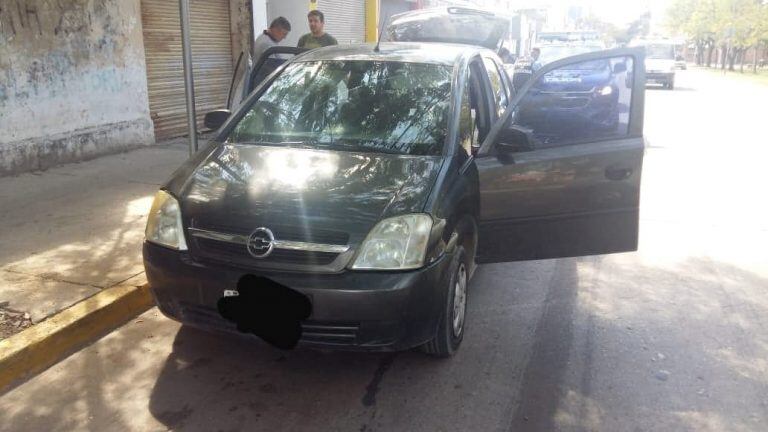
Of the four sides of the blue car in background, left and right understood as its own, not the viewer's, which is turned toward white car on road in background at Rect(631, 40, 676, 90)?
back

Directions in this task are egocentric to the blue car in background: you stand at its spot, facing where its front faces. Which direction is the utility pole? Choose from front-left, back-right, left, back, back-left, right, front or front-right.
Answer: right

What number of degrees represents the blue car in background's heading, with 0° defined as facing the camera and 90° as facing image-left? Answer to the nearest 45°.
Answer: approximately 0°

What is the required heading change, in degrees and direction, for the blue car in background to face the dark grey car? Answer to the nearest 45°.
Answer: approximately 45° to its right
